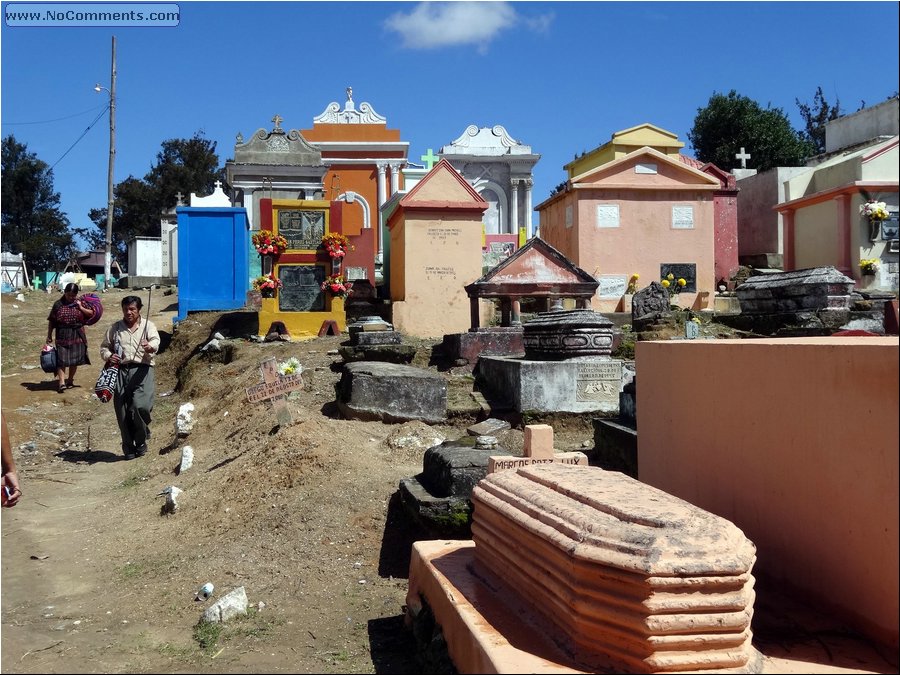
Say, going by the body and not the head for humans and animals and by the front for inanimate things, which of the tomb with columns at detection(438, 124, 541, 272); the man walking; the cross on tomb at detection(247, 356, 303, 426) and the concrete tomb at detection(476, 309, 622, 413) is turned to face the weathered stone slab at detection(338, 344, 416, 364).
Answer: the tomb with columns

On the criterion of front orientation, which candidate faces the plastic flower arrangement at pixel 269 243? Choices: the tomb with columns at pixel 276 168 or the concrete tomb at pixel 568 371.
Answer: the tomb with columns

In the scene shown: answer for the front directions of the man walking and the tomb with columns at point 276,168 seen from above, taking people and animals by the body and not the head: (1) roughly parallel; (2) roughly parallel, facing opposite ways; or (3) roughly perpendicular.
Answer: roughly parallel

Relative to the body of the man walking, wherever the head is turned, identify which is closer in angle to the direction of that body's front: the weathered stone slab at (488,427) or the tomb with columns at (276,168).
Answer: the weathered stone slab

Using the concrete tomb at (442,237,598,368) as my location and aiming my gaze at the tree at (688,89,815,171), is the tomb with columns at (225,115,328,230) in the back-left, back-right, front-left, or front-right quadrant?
front-left

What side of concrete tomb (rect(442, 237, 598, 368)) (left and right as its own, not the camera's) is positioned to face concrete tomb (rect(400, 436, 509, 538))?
front

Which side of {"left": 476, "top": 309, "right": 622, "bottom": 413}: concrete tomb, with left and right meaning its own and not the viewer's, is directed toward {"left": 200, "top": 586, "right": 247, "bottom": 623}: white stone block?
front

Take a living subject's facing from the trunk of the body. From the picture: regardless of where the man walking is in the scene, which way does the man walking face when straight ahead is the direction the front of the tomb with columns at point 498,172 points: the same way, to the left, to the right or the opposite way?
the same way

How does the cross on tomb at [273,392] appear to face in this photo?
toward the camera

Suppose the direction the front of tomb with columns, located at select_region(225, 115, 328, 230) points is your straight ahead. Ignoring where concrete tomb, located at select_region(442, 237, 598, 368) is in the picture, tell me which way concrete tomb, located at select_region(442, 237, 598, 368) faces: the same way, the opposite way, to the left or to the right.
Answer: the same way

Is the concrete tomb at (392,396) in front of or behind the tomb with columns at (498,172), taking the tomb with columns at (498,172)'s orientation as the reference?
in front

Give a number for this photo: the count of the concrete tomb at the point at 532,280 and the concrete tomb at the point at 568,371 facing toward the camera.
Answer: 2

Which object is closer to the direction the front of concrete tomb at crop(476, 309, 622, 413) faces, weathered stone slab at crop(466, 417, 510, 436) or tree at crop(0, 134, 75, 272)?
the weathered stone slab

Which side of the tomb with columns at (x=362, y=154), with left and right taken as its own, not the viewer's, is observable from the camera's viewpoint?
front

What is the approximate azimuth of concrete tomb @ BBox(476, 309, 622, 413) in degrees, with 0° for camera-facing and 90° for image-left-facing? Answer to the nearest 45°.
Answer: approximately 0°

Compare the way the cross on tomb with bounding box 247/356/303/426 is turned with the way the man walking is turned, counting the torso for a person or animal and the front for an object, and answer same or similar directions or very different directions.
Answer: same or similar directions

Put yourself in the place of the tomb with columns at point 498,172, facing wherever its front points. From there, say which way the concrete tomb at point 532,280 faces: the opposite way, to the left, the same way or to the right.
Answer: the same way
